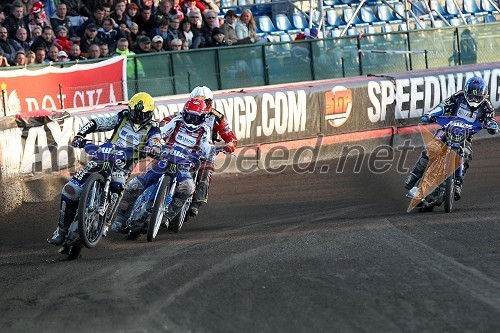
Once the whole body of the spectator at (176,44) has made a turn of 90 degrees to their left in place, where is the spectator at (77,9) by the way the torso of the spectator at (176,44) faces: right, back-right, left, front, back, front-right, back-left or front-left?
back-left

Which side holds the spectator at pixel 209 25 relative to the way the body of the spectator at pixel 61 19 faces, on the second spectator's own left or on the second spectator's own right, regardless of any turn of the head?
on the second spectator's own left

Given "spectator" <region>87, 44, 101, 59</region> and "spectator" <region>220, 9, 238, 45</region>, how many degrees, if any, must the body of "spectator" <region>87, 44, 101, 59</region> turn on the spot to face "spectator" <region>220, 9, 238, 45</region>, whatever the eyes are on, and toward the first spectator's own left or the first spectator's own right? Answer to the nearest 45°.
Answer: approximately 90° to the first spectator's own left

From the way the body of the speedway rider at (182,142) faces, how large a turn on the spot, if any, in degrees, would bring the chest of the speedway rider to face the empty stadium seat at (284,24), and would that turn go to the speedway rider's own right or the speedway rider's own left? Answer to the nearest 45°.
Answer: approximately 180°

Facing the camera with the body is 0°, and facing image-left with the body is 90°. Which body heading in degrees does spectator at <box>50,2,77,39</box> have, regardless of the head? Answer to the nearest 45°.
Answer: approximately 315°

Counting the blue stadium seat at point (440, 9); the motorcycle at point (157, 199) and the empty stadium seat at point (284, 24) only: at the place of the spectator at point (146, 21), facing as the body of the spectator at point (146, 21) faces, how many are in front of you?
1

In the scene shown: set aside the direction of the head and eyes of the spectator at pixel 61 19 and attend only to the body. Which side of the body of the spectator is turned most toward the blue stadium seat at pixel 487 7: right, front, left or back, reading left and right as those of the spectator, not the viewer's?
left

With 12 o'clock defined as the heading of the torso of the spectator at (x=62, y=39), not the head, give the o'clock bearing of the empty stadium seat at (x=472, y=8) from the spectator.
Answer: The empty stadium seat is roughly at 8 o'clock from the spectator.

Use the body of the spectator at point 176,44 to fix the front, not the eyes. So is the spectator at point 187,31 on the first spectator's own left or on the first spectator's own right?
on the first spectator's own left

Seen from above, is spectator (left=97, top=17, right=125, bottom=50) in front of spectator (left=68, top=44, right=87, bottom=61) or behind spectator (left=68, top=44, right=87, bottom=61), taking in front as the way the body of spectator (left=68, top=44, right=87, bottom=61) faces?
behind

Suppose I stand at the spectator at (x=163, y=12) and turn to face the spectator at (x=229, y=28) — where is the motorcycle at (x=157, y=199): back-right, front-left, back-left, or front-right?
back-right

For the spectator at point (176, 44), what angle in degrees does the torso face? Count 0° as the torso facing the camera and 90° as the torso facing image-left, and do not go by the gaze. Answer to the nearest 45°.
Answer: approximately 315°
